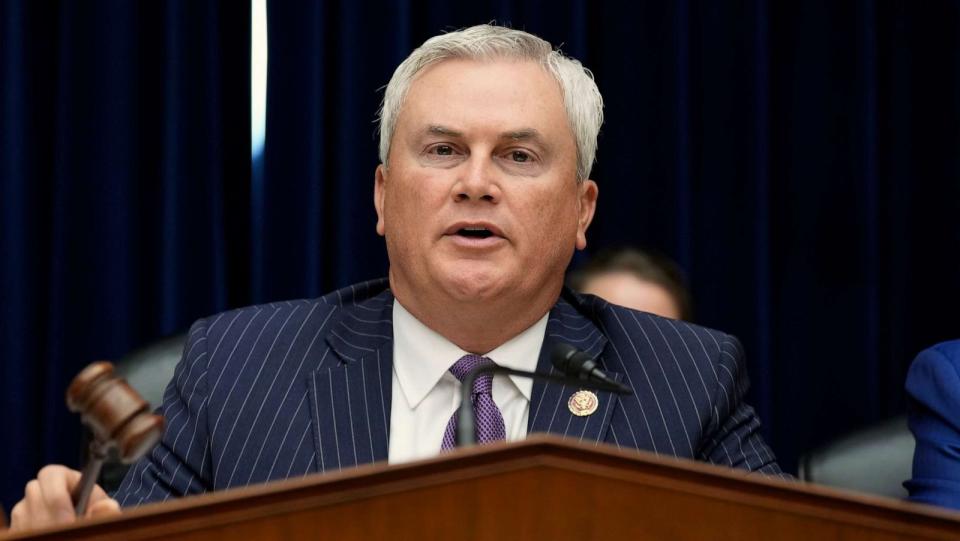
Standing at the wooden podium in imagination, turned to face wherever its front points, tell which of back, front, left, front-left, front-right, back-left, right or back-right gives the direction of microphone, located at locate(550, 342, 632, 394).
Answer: back

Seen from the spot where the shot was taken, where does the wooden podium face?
facing the viewer

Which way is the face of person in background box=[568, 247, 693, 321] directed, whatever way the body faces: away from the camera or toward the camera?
toward the camera

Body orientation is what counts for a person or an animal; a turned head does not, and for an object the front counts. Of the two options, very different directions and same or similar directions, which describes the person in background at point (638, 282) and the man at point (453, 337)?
same or similar directions

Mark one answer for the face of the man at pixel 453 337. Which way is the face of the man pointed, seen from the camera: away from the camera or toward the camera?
toward the camera

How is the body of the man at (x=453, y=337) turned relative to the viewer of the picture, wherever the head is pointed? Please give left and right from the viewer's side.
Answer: facing the viewer

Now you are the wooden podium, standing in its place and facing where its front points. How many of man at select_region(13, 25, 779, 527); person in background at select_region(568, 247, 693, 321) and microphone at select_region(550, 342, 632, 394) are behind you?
3

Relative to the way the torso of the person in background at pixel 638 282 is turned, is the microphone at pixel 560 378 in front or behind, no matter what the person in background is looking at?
in front

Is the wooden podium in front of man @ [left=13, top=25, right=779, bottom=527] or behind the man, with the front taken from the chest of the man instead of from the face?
in front

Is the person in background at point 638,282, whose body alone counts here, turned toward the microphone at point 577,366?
yes

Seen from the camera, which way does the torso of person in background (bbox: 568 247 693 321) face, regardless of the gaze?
toward the camera

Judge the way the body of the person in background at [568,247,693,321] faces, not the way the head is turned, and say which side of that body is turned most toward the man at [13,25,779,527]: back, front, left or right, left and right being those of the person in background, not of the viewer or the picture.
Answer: front

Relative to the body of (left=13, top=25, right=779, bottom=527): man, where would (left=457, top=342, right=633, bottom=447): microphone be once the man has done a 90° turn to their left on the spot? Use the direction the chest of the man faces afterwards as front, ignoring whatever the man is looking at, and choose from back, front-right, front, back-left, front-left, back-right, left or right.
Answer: right
